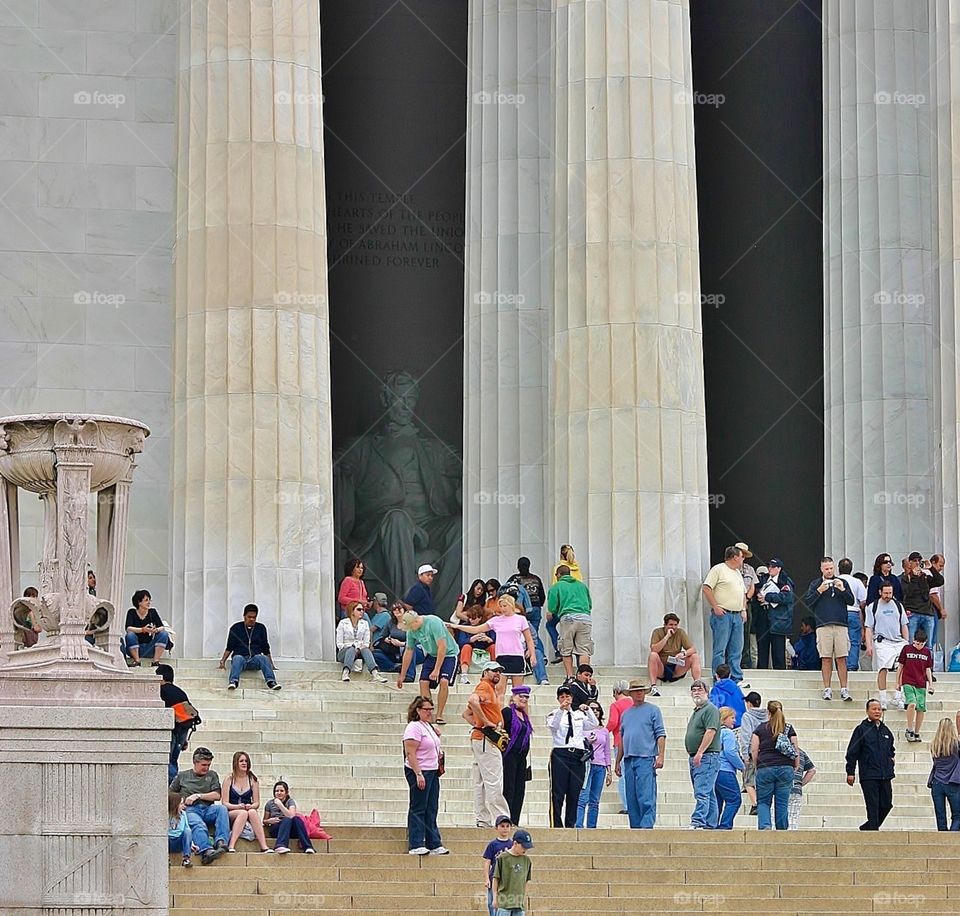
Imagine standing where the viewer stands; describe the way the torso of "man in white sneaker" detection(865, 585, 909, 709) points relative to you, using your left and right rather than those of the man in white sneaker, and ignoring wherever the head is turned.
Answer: facing the viewer

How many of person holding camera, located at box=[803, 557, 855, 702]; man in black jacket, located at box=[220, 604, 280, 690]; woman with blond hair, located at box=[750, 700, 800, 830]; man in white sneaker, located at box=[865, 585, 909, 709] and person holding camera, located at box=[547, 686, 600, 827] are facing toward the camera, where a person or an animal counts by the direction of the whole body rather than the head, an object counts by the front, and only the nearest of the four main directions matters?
4

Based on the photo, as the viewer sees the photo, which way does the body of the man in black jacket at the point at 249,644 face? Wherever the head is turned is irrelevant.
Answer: toward the camera

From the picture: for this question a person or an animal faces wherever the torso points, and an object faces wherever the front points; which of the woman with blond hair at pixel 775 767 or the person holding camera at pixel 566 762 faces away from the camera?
the woman with blond hair

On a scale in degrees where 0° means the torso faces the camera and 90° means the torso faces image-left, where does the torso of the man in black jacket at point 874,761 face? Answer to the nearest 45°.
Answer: approximately 315°

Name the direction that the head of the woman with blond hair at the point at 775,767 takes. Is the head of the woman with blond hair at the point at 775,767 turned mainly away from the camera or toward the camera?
away from the camera

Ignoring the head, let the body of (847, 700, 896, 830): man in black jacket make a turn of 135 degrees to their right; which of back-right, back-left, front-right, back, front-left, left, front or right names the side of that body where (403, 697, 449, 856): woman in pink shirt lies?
front-left

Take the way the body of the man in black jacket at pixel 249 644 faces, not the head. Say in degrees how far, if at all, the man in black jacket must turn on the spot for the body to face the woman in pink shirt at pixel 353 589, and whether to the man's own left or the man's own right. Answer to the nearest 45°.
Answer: approximately 135° to the man's own left

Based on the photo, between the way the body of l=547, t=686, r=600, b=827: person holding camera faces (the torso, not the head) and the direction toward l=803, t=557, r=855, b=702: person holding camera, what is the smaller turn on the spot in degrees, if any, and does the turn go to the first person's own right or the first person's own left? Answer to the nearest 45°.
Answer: approximately 135° to the first person's own left

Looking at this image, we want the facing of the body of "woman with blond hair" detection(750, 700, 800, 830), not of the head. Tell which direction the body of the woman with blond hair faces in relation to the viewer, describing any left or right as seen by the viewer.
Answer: facing away from the viewer

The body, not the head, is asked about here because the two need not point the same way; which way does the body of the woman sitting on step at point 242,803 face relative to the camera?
toward the camera

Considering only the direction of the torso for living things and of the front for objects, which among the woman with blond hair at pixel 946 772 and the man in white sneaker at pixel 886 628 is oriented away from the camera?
the woman with blond hair

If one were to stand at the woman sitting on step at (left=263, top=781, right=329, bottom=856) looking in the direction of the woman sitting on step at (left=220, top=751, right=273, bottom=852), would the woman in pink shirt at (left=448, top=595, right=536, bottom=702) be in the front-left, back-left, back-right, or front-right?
back-right

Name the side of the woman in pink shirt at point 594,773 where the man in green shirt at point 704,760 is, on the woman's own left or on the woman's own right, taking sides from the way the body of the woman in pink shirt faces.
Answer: on the woman's own left

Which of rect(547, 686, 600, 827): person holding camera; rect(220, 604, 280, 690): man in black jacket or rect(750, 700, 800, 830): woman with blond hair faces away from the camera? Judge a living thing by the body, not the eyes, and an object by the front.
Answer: the woman with blond hair

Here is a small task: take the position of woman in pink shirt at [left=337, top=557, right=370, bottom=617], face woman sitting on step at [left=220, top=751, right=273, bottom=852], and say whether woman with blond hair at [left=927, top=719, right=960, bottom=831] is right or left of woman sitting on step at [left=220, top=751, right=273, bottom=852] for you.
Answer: left
